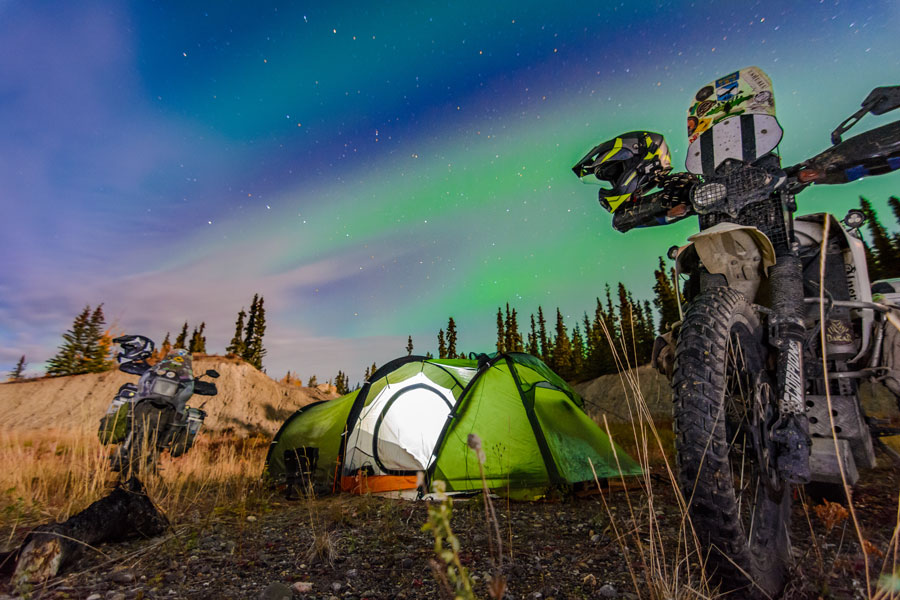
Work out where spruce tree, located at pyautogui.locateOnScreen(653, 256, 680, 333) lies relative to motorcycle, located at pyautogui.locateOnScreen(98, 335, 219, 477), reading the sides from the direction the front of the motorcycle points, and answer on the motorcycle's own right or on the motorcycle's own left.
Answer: on the motorcycle's own left

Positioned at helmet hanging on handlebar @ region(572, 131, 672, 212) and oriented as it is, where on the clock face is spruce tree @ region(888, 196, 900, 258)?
The spruce tree is roughly at 4 o'clock from the helmet hanging on handlebar.

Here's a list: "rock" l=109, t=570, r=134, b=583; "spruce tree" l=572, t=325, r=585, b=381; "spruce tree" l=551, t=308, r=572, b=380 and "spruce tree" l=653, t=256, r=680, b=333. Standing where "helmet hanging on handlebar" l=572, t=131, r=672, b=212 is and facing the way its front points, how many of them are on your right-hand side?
3

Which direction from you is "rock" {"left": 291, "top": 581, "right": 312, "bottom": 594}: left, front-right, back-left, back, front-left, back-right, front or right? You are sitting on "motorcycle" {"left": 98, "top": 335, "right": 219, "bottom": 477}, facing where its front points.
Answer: front

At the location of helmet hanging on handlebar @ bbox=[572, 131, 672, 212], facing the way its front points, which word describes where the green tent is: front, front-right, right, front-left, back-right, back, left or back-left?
front-right

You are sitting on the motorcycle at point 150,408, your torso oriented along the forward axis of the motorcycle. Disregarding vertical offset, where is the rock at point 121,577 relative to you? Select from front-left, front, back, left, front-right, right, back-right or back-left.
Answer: front

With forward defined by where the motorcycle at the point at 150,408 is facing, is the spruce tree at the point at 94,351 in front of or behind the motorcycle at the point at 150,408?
behind

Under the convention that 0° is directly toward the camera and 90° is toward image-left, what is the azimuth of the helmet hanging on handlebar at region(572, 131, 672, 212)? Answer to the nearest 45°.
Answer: approximately 90°

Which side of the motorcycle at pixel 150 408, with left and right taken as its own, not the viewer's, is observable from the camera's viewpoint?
front

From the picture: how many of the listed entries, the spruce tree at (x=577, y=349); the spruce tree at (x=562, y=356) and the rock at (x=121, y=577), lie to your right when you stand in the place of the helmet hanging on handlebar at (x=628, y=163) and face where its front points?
2

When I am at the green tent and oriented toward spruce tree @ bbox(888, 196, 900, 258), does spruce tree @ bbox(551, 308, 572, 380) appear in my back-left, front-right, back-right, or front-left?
front-left

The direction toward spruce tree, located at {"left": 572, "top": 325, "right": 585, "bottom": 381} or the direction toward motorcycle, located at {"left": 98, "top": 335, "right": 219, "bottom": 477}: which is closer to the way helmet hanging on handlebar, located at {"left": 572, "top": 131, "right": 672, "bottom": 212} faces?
the motorcycle

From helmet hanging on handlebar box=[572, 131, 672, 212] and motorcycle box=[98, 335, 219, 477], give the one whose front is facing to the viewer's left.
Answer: the helmet hanging on handlebar
